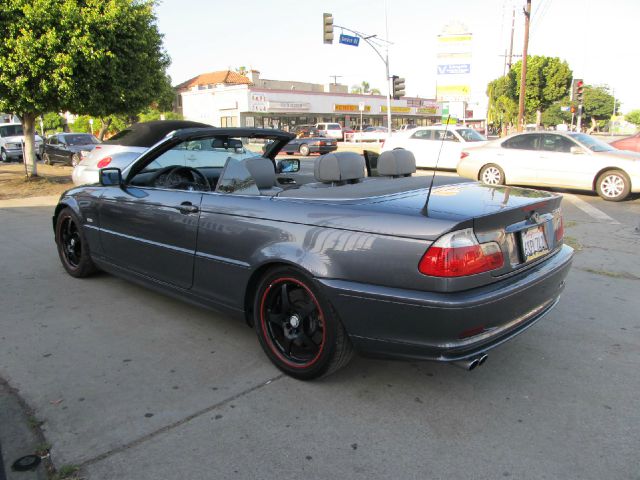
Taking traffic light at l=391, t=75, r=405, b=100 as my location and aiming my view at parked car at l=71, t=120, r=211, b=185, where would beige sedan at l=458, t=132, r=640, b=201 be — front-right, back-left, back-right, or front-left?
front-left

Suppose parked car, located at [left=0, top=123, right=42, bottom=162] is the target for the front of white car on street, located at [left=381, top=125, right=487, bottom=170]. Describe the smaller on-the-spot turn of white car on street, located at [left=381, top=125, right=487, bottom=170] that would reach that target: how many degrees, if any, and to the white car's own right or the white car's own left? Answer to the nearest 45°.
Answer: approximately 135° to the white car's own right

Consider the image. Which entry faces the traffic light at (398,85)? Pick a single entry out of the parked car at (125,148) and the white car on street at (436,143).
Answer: the parked car at (125,148)

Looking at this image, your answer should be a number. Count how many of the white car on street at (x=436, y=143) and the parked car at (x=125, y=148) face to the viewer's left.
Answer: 0

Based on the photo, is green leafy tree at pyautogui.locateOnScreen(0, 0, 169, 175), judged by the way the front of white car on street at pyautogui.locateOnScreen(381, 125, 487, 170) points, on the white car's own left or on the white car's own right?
on the white car's own right

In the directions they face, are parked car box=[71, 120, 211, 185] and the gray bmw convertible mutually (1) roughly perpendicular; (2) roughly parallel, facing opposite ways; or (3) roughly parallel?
roughly perpendicular

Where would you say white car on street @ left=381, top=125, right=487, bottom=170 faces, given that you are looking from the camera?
facing the viewer and to the right of the viewer

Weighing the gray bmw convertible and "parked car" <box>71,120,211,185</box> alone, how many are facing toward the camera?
0

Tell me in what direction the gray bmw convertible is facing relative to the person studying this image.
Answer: facing away from the viewer and to the left of the viewer

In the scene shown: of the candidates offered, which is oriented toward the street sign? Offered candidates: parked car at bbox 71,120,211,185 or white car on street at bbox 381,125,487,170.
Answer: parked car at bbox 71,120,211,185

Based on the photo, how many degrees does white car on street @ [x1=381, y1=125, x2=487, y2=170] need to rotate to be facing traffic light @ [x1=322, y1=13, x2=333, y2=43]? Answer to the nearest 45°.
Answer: approximately 180°

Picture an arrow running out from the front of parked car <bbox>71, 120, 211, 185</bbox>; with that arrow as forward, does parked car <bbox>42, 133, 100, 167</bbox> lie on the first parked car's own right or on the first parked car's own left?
on the first parked car's own left

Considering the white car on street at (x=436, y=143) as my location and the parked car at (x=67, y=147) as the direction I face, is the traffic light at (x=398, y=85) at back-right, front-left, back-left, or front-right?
front-right

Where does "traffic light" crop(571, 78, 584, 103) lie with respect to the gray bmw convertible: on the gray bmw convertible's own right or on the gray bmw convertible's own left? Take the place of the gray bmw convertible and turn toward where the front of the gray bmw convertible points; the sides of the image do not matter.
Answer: on the gray bmw convertible's own right

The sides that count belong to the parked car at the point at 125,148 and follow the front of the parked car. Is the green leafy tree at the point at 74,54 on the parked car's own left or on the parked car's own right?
on the parked car's own left

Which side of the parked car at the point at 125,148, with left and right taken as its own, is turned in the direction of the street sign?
front

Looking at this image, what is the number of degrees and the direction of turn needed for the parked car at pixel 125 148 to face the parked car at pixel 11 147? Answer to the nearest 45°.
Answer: approximately 45° to its left

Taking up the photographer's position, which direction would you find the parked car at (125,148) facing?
facing away from the viewer and to the right of the viewer

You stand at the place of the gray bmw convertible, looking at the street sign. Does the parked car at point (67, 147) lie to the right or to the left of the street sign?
left
